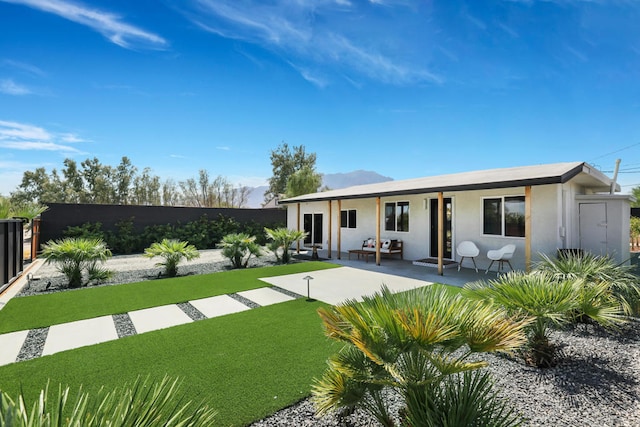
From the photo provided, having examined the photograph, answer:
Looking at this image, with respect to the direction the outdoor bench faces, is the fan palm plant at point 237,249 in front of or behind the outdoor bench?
in front

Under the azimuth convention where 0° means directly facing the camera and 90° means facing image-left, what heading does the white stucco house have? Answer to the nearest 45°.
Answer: approximately 45°

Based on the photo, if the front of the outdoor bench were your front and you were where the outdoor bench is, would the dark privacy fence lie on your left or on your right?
on your right

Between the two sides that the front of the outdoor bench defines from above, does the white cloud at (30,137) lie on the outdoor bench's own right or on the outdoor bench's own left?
on the outdoor bench's own right

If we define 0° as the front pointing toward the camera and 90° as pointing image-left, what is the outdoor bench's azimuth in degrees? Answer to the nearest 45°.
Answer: approximately 45°

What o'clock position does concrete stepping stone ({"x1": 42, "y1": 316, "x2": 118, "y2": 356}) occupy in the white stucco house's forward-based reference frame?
The concrete stepping stone is roughly at 12 o'clock from the white stucco house.

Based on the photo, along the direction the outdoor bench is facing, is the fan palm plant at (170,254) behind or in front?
in front

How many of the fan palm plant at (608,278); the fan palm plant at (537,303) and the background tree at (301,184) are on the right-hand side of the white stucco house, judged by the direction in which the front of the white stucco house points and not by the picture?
1

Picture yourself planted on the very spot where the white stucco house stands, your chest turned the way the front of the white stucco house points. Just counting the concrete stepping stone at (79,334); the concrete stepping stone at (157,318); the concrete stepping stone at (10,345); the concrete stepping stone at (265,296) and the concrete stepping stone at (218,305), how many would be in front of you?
5

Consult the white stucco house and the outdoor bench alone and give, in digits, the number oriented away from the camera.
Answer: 0

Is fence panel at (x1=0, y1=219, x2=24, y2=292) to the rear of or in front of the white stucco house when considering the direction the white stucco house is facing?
in front
